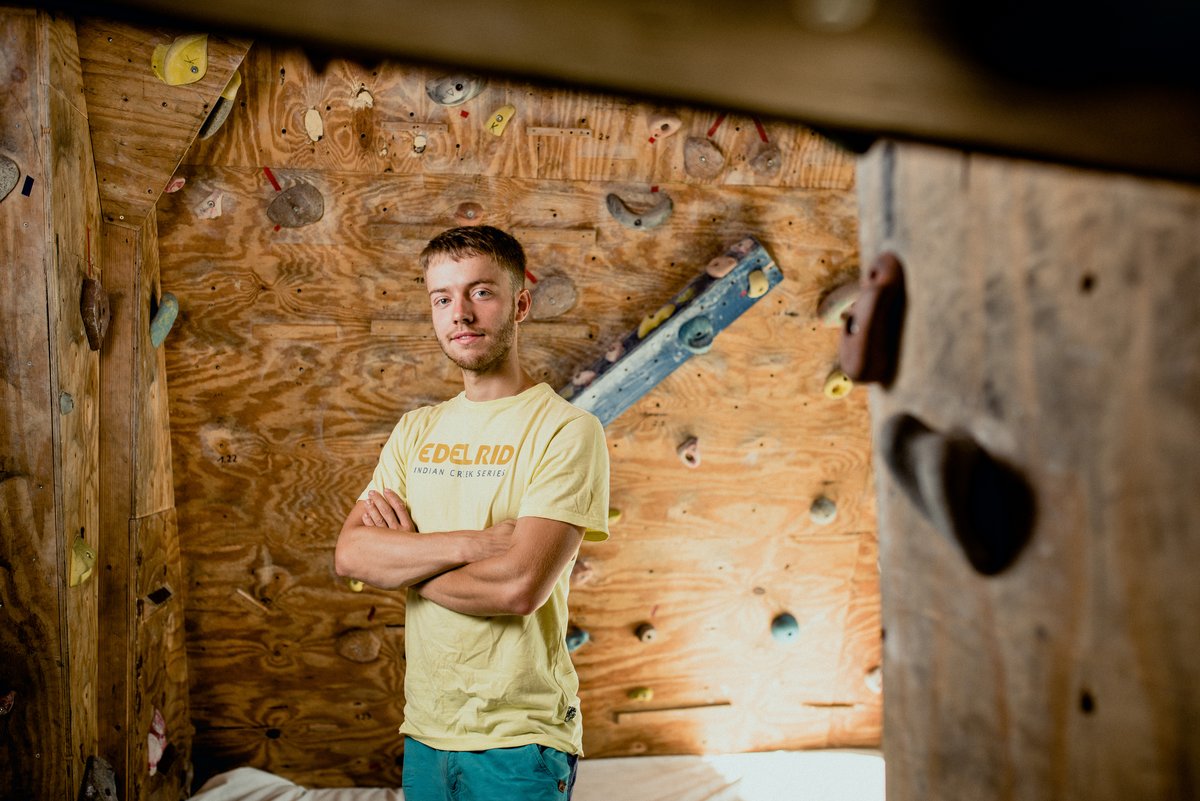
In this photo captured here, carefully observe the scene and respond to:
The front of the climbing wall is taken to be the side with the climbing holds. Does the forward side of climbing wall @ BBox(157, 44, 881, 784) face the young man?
yes

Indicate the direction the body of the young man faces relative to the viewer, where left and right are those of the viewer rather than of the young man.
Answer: facing the viewer and to the left of the viewer

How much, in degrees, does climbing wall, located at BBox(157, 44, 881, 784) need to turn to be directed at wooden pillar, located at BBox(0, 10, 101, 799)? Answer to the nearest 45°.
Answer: approximately 45° to its right

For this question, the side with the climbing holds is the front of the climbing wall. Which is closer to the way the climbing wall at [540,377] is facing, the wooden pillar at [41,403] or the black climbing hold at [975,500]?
the black climbing hold

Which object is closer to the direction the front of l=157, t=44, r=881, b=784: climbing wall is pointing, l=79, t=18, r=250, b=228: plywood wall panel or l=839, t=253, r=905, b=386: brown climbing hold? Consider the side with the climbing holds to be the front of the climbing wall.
the brown climbing hold

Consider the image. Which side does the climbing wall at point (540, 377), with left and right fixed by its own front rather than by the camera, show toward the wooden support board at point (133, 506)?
right

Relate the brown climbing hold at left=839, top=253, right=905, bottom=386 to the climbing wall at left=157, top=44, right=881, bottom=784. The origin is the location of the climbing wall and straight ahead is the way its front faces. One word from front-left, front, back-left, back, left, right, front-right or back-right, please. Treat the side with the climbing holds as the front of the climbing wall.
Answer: front

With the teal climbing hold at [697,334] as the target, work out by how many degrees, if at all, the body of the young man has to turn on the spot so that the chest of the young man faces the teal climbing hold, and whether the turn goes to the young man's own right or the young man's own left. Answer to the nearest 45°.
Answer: approximately 180°

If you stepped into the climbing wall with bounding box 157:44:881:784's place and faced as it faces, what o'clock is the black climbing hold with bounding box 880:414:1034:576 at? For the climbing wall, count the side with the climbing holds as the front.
The black climbing hold is roughly at 12 o'clock from the climbing wall.

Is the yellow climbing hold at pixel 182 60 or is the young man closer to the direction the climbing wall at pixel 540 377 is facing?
the young man

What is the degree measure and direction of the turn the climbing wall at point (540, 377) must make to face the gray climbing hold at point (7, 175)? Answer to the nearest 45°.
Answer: approximately 45° to its right

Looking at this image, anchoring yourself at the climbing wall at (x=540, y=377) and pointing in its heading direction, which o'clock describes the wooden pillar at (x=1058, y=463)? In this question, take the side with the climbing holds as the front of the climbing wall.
The wooden pillar is roughly at 12 o'clock from the climbing wall.

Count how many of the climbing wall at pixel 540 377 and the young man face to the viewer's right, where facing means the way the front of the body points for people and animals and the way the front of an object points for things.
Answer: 0

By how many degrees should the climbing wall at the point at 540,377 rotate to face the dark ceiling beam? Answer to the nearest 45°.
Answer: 0° — it already faces it

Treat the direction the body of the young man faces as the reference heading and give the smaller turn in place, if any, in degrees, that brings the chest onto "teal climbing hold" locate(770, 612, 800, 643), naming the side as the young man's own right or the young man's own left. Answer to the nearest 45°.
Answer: approximately 180°

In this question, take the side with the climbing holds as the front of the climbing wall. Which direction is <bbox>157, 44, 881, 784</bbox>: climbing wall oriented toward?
toward the camera
